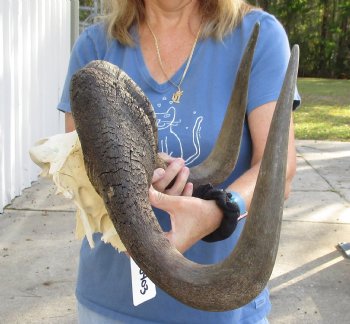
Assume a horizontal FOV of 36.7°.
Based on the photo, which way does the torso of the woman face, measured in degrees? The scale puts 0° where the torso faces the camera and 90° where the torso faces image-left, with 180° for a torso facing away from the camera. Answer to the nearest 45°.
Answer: approximately 0°
